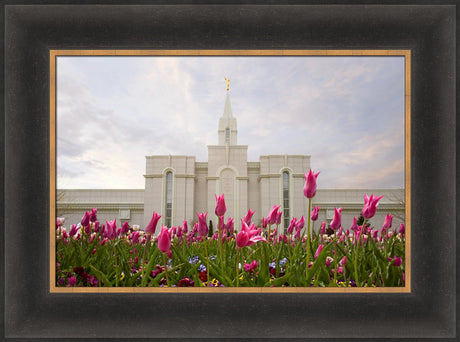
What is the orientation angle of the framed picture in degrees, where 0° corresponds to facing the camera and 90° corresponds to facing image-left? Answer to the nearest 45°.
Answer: approximately 0°
